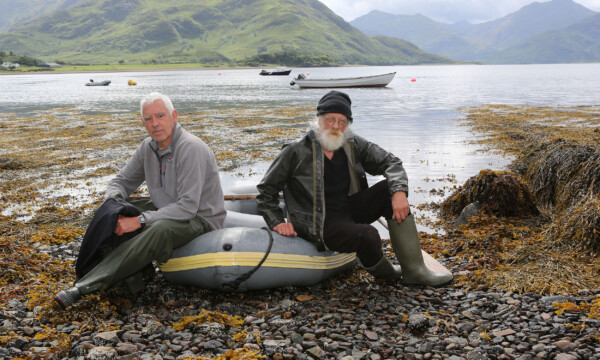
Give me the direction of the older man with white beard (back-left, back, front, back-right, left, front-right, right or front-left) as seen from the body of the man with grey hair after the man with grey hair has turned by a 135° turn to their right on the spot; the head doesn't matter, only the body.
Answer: right

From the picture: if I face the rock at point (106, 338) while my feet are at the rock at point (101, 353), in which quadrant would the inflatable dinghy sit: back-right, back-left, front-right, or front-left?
front-right

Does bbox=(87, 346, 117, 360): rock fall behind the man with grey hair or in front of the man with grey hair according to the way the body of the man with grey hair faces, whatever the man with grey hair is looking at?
in front

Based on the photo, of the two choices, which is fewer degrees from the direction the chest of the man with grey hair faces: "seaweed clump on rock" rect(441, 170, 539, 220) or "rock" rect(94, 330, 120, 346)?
the rock

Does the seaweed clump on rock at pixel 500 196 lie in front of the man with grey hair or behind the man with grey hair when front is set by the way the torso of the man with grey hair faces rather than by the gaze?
behind

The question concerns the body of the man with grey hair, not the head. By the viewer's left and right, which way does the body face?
facing the viewer and to the left of the viewer

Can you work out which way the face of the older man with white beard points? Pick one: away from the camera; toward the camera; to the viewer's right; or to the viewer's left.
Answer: toward the camera

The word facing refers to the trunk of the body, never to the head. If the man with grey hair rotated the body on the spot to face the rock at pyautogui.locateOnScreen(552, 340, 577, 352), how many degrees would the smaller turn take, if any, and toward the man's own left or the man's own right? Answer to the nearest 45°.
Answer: approximately 90° to the man's own left

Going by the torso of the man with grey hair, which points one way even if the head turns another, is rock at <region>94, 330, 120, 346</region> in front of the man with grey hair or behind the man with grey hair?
in front
